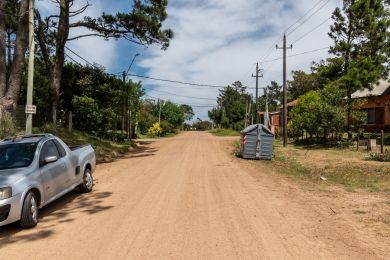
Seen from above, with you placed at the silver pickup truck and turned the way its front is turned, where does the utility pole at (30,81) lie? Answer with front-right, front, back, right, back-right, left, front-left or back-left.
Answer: back-right

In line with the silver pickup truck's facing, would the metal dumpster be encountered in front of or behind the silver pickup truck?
behind

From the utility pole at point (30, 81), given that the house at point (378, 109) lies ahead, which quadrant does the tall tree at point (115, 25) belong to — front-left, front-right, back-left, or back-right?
front-left

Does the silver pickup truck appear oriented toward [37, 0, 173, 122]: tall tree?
no

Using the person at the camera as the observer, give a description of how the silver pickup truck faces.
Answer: facing the viewer and to the left of the viewer
